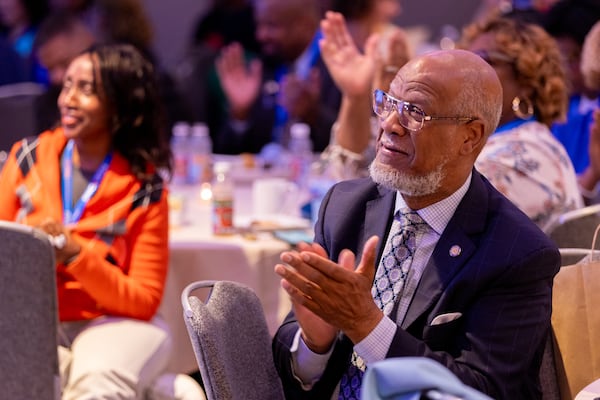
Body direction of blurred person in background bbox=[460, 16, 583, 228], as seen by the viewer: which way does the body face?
to the viewer's left

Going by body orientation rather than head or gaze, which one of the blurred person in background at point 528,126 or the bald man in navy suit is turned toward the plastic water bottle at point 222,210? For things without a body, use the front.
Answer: the blurred person in background

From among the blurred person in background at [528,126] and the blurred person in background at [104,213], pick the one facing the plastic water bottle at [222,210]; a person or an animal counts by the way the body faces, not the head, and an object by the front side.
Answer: the blurred person in background at [528,126]

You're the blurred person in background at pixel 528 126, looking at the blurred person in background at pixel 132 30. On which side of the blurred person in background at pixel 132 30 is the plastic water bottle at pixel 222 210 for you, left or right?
left

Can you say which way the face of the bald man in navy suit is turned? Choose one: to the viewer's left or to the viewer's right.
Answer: to the viewer's left

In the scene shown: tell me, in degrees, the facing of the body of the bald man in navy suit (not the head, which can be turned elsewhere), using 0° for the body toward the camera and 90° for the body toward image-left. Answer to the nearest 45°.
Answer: approximately 45°

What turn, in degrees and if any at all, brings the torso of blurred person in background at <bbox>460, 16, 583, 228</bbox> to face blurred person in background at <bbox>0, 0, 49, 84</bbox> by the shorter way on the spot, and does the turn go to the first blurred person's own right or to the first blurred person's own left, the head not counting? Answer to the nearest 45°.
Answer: approximately 45° to the first blurred person's own right

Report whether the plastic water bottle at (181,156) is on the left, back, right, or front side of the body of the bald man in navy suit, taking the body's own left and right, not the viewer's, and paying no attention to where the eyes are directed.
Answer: right

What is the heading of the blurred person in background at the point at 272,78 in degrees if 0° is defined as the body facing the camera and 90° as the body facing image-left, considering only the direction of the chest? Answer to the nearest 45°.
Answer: approximately 45°
